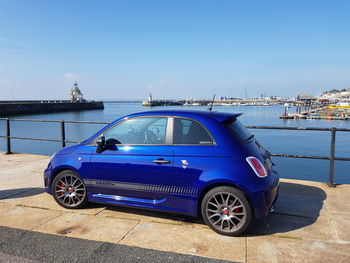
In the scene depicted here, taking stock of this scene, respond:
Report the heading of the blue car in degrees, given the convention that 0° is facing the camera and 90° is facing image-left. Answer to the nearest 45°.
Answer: approximately 135°
